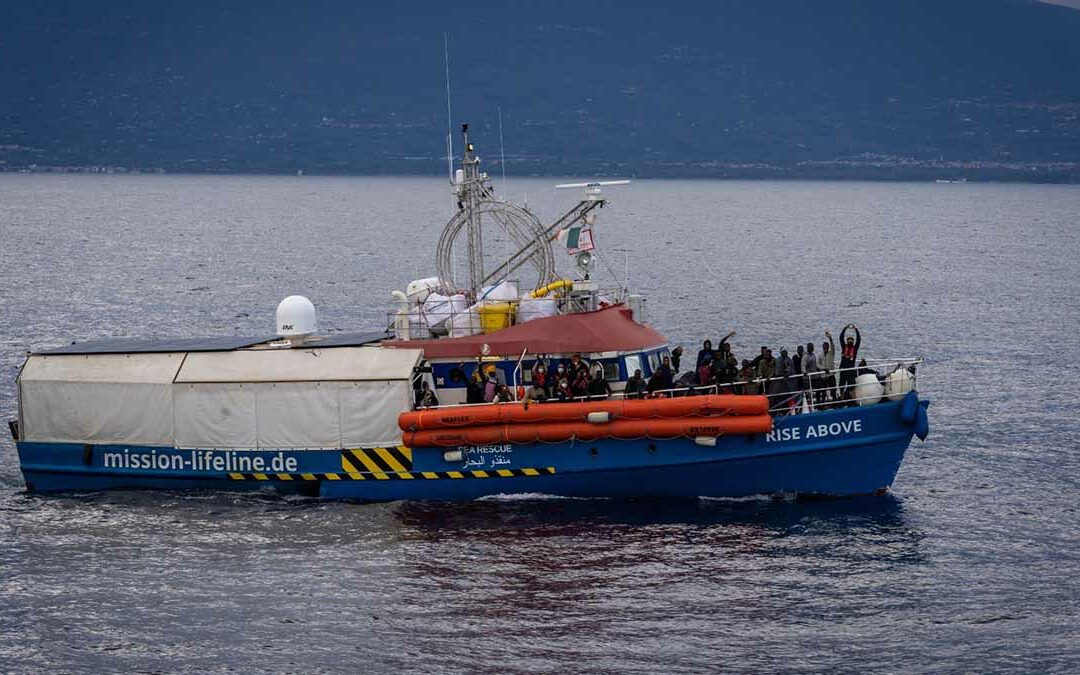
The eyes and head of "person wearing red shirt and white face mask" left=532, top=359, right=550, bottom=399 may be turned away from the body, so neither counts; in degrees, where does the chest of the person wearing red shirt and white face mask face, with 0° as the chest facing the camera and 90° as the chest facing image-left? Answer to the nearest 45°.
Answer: approximately 0°

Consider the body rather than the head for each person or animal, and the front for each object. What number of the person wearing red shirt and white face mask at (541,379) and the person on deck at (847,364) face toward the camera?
2

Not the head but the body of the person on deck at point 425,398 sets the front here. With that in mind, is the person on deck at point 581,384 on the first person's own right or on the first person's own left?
on the first person's own left

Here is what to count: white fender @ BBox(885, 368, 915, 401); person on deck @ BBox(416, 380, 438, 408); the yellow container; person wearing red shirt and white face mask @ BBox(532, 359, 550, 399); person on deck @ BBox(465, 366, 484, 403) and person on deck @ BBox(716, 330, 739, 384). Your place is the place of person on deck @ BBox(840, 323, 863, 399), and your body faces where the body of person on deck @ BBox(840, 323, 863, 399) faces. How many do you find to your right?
5

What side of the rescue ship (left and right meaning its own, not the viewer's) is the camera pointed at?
right

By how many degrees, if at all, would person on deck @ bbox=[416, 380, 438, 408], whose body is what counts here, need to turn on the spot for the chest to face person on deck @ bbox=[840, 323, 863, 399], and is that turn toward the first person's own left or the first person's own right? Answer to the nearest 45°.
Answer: approximately 90° to the first person's own left
